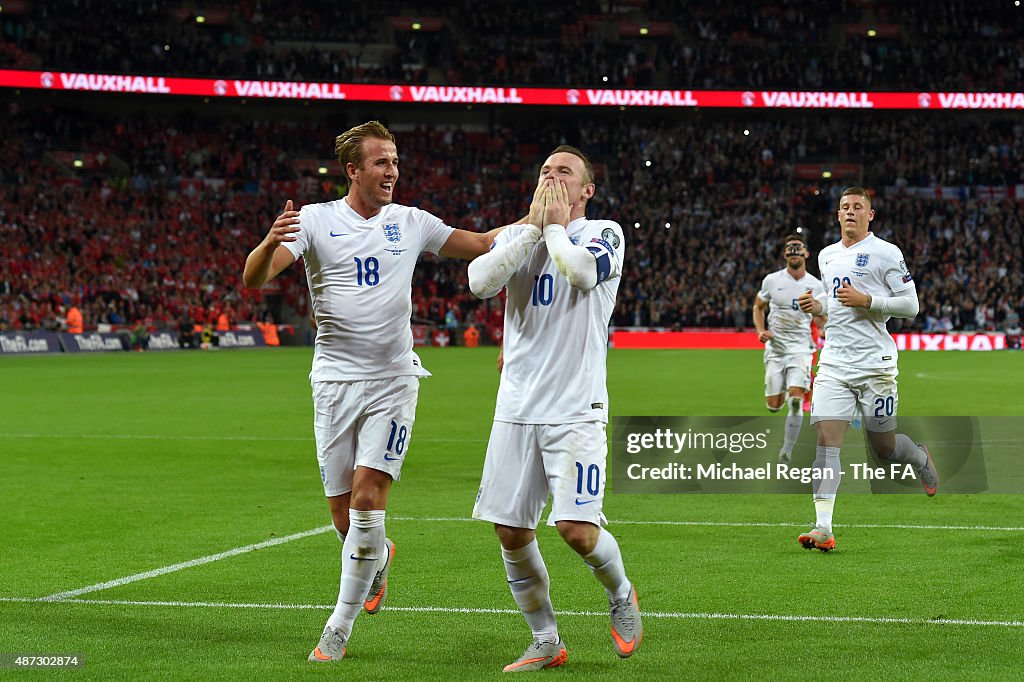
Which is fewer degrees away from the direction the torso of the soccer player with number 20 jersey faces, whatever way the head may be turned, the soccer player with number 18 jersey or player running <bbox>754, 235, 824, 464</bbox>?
the soccer player with number 18 jersey

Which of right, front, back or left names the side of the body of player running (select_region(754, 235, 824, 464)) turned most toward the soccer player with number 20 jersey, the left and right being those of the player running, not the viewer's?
front

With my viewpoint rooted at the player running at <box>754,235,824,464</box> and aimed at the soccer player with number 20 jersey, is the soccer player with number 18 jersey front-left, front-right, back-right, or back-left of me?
front-right

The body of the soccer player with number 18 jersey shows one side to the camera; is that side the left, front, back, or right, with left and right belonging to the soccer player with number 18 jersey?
front

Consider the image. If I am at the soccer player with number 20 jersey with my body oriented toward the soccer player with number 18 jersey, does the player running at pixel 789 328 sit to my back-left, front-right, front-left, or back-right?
back-right

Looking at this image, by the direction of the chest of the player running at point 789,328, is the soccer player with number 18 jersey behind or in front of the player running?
in front

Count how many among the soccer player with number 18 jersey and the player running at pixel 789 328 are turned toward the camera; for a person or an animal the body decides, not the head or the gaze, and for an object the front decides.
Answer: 2

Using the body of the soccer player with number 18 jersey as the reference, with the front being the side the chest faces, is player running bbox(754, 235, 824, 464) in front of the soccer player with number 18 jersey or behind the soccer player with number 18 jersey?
behind

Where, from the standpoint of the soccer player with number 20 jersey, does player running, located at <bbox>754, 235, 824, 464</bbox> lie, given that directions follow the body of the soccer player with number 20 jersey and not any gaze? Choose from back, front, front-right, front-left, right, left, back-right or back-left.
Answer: back-right

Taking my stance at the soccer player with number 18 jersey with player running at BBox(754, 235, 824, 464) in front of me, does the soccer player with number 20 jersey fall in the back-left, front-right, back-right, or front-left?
front-right

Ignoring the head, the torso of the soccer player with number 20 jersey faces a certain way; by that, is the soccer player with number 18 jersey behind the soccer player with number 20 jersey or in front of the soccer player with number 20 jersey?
in front

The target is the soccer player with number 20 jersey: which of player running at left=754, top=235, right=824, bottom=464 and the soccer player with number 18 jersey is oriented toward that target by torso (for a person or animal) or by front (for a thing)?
the player running

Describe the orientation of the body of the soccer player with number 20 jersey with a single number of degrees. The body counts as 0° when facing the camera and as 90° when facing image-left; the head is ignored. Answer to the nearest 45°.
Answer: approximately 45°

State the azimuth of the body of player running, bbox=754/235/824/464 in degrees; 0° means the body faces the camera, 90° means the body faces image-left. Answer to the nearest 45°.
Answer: approximately 0°
